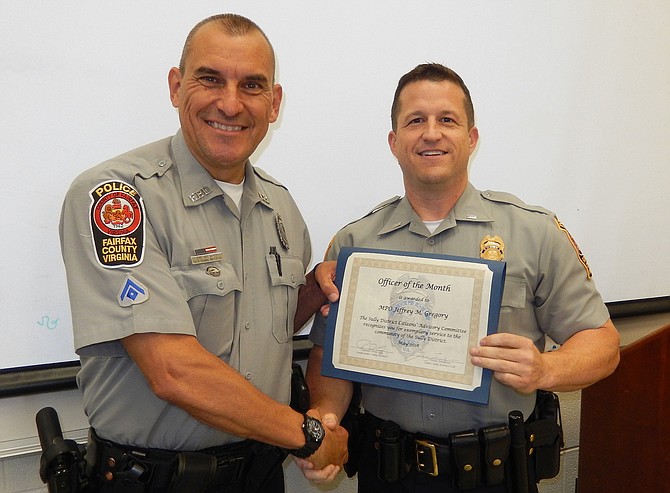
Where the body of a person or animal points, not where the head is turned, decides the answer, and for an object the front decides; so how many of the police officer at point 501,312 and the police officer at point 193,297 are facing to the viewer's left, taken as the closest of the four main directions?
0

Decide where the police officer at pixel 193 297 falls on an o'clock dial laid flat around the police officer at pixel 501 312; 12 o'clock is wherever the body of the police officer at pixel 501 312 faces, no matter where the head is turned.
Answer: the police officer at pixel 193 297 is roughly at 2 o'clock from the police officer at pixel 501 312.

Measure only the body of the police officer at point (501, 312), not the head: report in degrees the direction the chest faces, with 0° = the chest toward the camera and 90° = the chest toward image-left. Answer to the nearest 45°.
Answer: approximately 0°

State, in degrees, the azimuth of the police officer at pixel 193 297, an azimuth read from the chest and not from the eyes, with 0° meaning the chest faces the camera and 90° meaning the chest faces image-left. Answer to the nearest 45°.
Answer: approximately 315°
